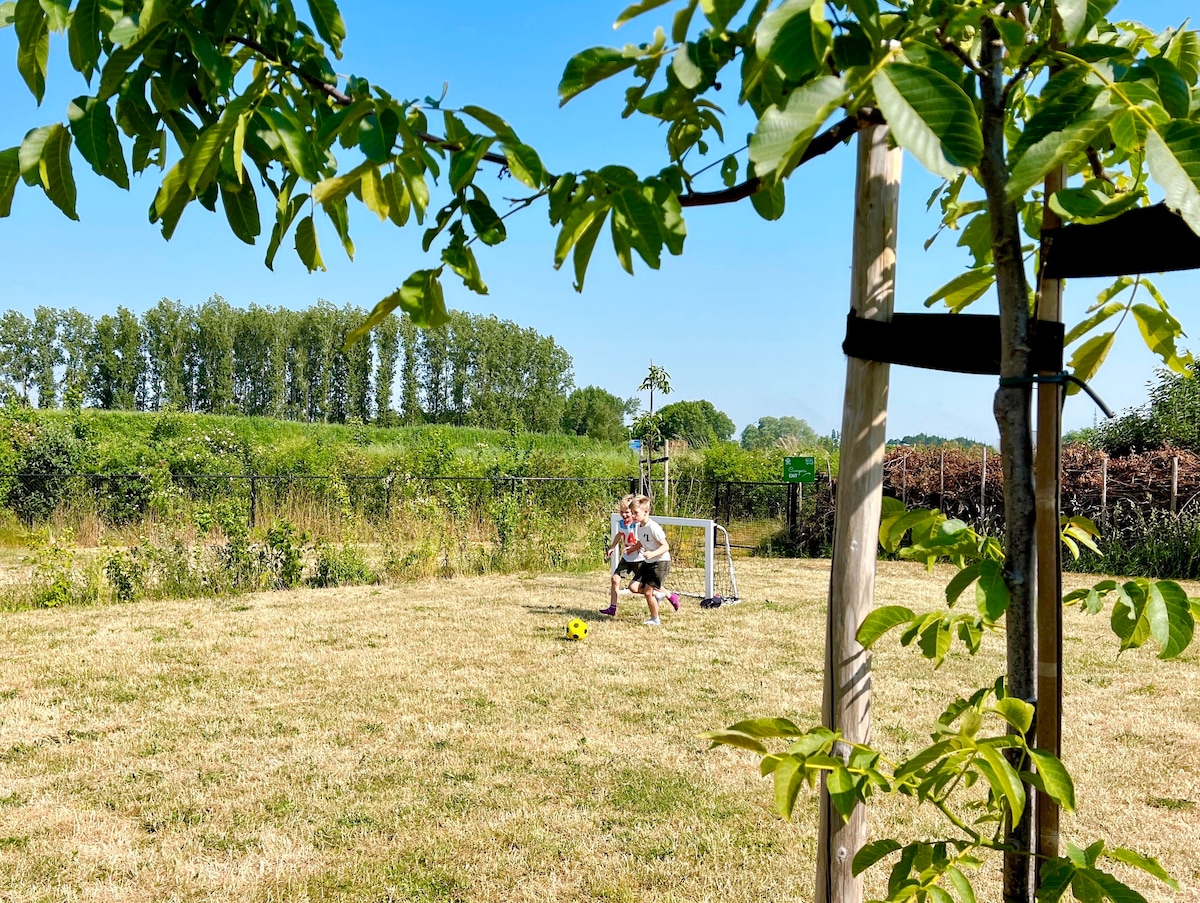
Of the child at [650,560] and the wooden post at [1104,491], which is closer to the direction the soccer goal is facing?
the child

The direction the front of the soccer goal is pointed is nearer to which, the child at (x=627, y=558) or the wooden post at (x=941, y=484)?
the child

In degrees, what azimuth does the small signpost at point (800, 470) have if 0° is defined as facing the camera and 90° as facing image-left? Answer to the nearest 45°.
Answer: approximately 0°

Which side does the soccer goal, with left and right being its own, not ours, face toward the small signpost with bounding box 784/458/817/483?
back

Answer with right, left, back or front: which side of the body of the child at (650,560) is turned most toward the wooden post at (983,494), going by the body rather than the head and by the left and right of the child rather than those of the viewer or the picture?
back

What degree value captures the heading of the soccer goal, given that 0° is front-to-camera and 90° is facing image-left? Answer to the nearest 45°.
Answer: approximately 45°

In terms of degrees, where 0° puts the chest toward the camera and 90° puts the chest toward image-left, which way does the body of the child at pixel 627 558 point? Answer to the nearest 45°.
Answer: approximately 45°
